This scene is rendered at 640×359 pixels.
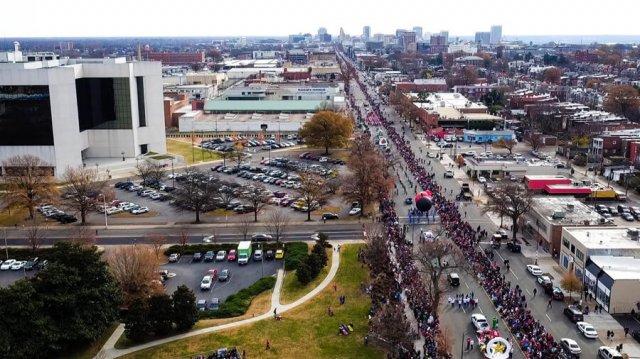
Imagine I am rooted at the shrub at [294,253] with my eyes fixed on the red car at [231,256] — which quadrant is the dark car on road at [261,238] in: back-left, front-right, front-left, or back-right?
front-right

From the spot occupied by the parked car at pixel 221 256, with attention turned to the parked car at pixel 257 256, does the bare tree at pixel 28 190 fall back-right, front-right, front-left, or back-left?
back-left

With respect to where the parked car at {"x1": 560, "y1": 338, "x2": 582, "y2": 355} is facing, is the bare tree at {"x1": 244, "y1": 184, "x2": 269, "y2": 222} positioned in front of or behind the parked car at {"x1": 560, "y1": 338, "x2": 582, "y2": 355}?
in front

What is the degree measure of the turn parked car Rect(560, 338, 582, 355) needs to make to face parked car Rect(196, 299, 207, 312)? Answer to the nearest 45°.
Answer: approximately 45° to its left

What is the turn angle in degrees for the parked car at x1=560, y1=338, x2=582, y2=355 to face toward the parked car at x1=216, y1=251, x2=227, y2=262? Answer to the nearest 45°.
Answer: approximately 45° to its left

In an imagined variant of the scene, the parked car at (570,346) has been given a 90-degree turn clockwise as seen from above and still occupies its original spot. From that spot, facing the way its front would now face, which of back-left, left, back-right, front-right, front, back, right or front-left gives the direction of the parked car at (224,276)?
back-left

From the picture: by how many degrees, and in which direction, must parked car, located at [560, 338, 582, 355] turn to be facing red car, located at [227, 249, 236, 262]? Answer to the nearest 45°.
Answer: approximately 45° to its left

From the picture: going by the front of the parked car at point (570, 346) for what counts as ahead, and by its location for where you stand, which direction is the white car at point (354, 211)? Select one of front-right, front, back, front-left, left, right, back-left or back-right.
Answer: front

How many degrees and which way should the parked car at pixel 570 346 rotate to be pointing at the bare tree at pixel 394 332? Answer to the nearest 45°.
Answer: approximately 90° to its left

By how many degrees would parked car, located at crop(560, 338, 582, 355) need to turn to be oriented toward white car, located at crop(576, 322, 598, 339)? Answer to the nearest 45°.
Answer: approximately 45° to its right

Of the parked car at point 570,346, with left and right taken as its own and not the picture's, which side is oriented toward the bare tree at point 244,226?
front

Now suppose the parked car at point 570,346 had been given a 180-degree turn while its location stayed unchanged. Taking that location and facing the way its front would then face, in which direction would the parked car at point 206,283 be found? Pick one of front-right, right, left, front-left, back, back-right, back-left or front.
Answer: back-right

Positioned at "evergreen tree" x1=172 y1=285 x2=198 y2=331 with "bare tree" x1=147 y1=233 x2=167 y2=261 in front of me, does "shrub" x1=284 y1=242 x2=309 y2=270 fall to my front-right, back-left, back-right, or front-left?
front-right

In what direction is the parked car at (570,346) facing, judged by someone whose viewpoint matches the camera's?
facing away from the viewer and to the left of the viewer

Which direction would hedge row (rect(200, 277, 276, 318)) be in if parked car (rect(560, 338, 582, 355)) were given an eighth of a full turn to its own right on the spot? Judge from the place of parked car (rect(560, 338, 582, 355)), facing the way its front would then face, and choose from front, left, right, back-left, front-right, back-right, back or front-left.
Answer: left
